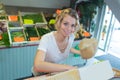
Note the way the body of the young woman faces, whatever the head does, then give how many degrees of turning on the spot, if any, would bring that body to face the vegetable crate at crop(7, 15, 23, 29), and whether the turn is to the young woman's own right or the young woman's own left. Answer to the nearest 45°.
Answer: approximately 180°

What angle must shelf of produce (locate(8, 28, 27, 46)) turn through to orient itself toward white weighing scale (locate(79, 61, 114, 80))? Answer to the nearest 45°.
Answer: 0° — it already faces it

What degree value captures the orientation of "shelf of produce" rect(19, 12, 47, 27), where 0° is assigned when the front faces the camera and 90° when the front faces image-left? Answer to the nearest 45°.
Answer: approximately 0°

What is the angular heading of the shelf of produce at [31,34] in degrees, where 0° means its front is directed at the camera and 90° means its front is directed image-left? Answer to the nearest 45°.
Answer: approximately 0°

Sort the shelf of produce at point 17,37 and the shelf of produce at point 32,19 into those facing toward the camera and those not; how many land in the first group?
2
